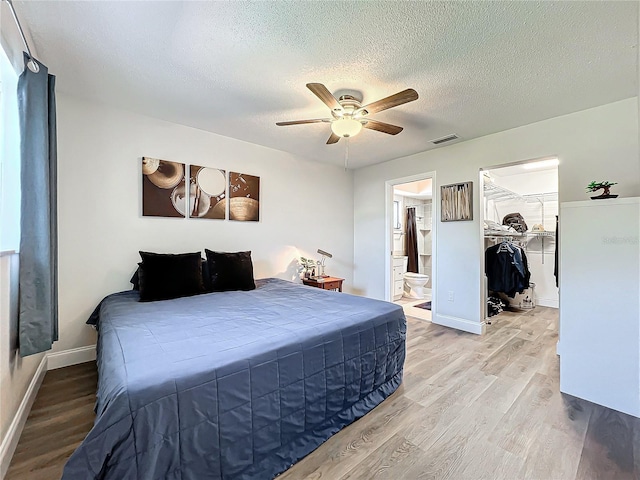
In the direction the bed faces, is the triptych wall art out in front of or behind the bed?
behind

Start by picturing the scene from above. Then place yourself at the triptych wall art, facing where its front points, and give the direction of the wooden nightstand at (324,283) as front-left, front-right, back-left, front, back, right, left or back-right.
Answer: front-left

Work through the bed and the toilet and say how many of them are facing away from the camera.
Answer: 0

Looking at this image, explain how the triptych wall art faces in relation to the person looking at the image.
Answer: facing the viewer and to the right of the viewer

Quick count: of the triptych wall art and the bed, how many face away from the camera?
0
